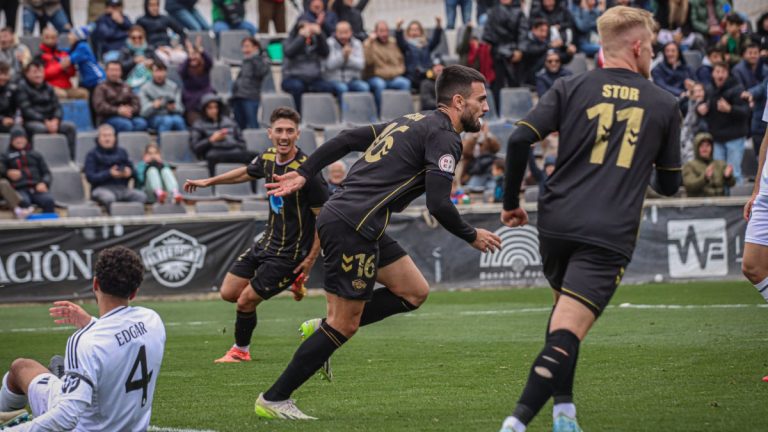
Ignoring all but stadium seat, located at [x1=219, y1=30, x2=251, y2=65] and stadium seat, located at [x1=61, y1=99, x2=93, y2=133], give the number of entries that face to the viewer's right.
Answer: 0

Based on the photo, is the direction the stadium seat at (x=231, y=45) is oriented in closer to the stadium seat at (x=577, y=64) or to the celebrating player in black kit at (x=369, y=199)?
the celebrating player in black kit

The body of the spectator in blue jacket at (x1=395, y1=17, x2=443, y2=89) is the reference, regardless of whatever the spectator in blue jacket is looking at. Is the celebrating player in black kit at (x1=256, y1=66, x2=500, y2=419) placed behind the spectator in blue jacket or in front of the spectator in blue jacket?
in front

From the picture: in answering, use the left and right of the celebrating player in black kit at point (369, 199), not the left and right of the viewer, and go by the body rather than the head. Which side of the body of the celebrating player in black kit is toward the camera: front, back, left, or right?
right

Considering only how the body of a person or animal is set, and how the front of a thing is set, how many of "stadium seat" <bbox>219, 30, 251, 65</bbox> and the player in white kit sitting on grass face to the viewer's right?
0

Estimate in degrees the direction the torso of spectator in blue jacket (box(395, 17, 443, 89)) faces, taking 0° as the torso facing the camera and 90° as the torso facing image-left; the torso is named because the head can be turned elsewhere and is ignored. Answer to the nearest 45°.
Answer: approximately 0°

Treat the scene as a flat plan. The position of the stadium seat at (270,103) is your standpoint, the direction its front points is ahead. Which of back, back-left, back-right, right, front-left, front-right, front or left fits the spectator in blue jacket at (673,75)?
left

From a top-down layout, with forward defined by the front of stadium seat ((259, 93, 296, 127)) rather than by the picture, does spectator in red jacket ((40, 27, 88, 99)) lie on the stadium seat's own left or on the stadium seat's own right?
on the stadium seat's own right

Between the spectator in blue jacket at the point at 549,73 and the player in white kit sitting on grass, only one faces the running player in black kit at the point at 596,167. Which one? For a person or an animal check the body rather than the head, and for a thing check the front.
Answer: the spectator in blue jacket

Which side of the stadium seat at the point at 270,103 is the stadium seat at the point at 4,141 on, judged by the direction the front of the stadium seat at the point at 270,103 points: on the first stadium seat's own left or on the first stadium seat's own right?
on the first stadium seat's own right

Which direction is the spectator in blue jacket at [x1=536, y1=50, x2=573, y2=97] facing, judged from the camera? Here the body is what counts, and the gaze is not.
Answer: toward the camera

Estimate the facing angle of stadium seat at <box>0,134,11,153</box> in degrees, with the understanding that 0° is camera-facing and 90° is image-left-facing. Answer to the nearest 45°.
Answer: approximately 0°

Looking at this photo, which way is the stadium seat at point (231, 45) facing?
toward the camera
